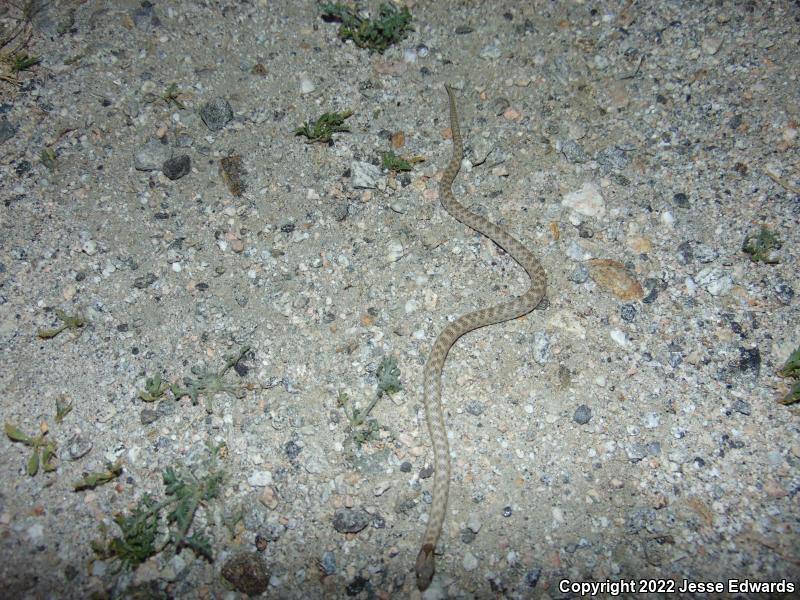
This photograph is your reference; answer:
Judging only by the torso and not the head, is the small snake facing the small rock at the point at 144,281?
no

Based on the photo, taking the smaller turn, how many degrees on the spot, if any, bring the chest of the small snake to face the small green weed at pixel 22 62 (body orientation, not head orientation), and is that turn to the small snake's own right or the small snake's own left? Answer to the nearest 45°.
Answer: approximately 90° to the small snake's own right

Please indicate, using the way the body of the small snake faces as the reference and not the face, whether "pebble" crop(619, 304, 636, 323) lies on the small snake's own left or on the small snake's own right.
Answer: on the small snake's own left

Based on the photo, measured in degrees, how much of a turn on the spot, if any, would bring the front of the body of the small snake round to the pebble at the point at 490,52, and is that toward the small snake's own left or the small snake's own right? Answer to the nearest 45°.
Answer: approximately 180°

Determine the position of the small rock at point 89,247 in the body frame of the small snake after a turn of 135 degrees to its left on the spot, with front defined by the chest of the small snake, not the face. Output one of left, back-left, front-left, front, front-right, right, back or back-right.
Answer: back-left

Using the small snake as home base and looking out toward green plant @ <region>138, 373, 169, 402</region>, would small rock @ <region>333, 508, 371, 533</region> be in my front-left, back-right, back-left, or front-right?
front-left

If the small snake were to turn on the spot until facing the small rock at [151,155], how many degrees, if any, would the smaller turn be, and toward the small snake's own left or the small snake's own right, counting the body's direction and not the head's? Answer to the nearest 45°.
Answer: approximately 90° to the small snake's own right

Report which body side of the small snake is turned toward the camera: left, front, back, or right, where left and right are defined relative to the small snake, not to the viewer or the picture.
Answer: front

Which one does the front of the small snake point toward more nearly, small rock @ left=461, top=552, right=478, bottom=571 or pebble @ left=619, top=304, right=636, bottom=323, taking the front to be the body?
the small rock

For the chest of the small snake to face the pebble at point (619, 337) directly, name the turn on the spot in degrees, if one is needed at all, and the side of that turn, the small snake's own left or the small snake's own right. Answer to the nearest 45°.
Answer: approximately 90° to the small snake's own left

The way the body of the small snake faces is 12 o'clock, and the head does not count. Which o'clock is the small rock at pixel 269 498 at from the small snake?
The small rock is roughly at 1 o'clock from the small snake.

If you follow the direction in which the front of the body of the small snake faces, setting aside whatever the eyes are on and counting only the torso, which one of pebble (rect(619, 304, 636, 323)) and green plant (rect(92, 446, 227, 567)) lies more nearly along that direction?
the green plant

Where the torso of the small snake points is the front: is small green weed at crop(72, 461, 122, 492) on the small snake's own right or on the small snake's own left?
on the small snake's own right

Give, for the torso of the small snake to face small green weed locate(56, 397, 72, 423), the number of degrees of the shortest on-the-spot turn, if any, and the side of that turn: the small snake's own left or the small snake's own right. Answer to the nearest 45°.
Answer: approximately 45° to the small snake's own right

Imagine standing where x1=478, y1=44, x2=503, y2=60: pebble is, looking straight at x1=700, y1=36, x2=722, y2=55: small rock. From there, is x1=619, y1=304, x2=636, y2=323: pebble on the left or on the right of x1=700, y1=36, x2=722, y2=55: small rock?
right
